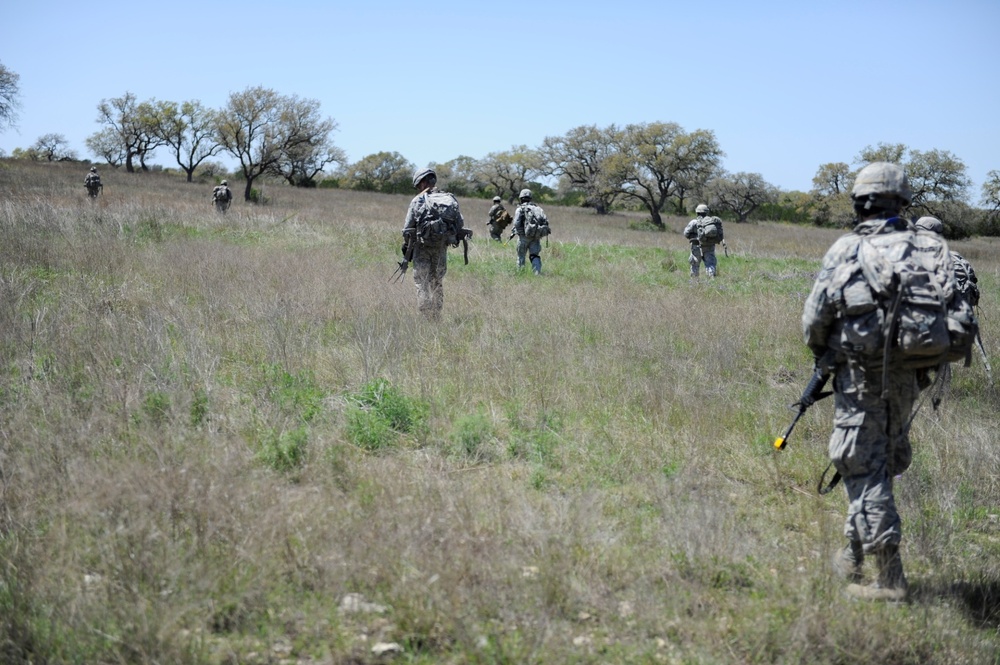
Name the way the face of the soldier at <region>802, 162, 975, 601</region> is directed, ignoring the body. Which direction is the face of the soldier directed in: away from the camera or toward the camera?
away from the camera

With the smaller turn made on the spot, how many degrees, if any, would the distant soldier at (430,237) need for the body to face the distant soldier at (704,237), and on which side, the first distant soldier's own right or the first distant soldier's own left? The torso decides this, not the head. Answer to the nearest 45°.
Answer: approximately 90° to the first distant soldier's own right

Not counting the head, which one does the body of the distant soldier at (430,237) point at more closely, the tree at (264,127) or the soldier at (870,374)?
the tree

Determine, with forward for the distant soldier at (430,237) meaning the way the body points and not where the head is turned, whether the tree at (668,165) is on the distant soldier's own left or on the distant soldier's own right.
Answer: on the distant soldier's own right

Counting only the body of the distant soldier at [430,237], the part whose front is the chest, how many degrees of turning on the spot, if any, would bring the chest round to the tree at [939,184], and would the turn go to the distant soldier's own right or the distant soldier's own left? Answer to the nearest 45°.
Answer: approximately 90° to the distant soldier's own right

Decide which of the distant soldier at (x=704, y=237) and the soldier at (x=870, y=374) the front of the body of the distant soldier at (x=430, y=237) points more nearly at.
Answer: the distant soldier

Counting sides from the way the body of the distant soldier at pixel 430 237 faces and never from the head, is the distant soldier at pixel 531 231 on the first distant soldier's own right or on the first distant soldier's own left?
on the first distant soldier's own right

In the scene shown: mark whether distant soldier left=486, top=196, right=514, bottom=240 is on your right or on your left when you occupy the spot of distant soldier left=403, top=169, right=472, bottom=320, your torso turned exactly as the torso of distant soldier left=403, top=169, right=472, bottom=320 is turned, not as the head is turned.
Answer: on your right

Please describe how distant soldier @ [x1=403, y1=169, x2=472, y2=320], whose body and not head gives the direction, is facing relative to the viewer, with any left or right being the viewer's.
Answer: facing away from the viewer and to the left of the viewer

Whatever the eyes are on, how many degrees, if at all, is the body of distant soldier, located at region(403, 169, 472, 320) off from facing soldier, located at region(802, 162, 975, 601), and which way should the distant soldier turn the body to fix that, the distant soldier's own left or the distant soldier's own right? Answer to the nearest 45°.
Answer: approximately 135° to the distant soldier's own left
